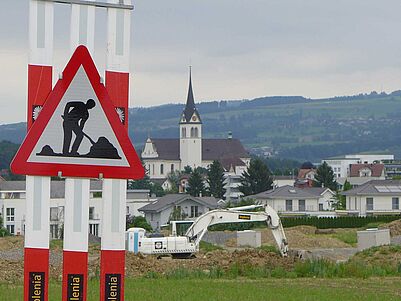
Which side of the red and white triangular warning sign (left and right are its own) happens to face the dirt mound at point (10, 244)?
back

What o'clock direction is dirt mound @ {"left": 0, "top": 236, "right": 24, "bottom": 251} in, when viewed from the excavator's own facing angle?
The dirt mound is roughly at 7 o'clock from the excavator.

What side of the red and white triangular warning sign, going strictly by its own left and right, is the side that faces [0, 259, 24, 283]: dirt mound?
back

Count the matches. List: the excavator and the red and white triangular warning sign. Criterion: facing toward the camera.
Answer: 1

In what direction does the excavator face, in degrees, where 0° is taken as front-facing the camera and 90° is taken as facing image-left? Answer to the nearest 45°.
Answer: approximately 270°

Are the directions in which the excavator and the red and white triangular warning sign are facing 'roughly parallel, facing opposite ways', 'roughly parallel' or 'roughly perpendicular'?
roughly perpendicular

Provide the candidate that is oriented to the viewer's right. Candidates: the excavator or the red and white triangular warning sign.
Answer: the excavator

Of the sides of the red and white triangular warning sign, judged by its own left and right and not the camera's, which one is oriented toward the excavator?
back

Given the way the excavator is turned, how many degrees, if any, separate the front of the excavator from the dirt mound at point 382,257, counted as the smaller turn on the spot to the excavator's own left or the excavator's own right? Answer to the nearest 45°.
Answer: approximately 45° to the excavator's own right

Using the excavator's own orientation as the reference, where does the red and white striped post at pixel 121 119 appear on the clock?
The red and white striped post is roughly at 3 o'clock from the excavator.

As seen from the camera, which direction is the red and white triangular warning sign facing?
toward the camera
